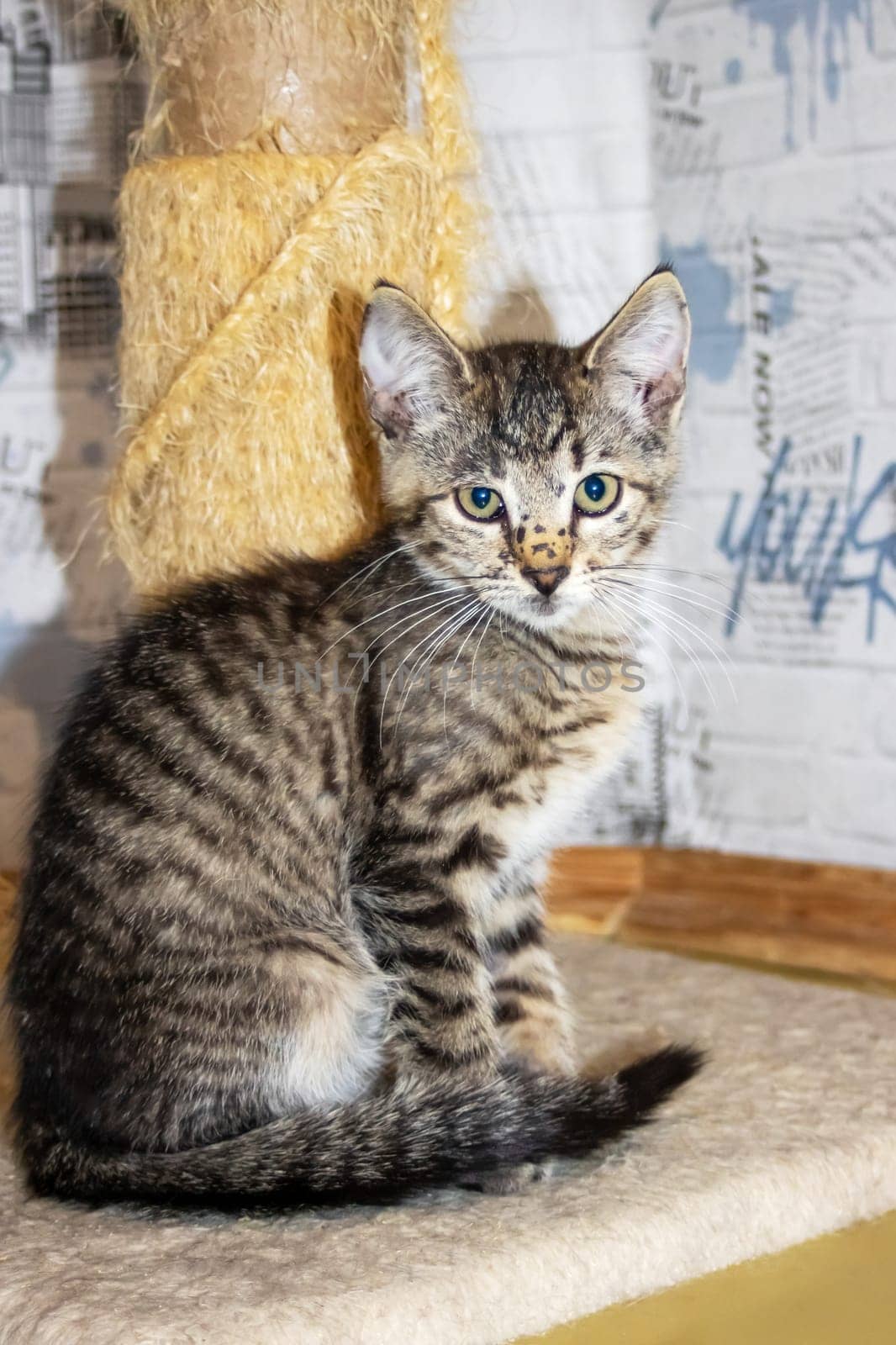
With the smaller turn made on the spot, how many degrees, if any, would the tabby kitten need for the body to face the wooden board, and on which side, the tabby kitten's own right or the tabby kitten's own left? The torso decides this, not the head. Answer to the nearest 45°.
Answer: approximately 45° to the tabby kitten's own left

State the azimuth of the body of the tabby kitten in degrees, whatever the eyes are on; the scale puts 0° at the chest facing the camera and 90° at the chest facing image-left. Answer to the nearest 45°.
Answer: approximately 270°
